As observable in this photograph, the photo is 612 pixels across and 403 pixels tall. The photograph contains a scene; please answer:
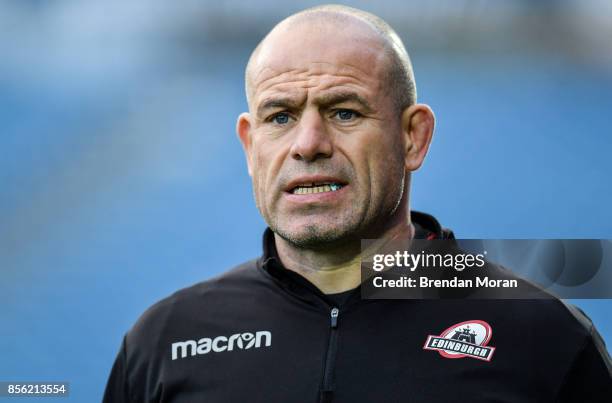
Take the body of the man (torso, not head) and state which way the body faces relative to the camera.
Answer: toward the camera
